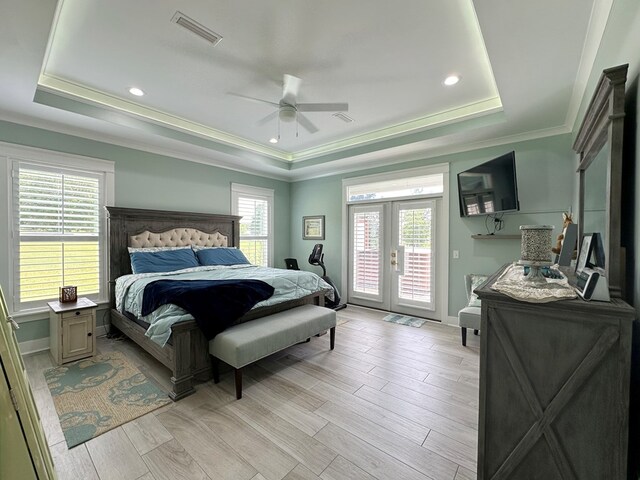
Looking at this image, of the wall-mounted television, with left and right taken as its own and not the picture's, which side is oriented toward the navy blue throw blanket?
front

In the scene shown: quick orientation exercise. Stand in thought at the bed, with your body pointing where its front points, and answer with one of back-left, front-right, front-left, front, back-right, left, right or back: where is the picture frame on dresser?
front

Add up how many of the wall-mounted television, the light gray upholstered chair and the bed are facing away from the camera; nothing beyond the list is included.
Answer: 0

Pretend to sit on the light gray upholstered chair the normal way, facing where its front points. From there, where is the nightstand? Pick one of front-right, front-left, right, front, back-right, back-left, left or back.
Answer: front

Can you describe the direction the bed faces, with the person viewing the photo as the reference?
facing the viewer and to the right of the viewer

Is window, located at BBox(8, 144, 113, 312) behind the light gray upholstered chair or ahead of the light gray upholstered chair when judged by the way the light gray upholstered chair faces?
ahead

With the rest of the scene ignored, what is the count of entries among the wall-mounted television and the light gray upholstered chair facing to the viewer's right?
0

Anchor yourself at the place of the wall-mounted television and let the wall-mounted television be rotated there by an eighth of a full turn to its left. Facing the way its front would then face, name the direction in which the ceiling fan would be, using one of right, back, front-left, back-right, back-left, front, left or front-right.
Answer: front-right

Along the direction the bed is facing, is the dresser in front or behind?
in front

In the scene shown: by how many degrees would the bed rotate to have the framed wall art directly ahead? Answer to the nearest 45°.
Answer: approximately 90° to its left

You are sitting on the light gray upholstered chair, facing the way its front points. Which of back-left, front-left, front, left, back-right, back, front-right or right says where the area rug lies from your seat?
front

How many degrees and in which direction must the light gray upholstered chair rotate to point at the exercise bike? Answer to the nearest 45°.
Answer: approximately 45° to its right

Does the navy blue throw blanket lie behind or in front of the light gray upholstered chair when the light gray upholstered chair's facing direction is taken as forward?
in front

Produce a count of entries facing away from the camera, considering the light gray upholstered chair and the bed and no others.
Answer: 0

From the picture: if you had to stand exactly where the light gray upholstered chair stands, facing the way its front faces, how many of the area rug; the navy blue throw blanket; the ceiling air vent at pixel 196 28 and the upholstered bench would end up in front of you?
4

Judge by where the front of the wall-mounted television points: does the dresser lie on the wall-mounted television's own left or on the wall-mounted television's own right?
on the wall-mounted television's own left

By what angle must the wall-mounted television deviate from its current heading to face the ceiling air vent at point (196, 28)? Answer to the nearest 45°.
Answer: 0° — it already faces it

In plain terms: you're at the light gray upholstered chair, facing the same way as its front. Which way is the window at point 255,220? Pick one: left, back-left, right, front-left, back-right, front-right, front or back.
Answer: front-right

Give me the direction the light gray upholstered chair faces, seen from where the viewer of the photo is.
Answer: facing the viewer and to the left of the viewer
